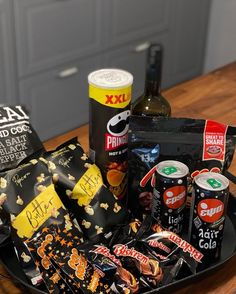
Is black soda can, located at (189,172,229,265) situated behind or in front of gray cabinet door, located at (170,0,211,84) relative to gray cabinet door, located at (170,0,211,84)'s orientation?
in front

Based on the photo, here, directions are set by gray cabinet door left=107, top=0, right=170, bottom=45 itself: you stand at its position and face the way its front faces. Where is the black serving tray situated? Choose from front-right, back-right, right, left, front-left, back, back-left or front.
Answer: front-right

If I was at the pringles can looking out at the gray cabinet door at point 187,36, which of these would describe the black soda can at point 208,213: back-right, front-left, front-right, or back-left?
back-right

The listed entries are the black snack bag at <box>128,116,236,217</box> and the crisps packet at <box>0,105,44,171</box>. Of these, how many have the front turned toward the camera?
2

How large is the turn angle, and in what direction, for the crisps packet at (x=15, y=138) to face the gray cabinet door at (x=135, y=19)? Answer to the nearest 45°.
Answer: approximately 180°

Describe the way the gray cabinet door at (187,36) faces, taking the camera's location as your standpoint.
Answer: facing the viewer and to the right of the viewer

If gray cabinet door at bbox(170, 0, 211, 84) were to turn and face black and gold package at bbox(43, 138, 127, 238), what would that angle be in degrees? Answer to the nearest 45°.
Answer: approximately 45° to its right

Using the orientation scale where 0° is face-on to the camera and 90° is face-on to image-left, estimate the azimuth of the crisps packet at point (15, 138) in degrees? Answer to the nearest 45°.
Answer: approximately 0°

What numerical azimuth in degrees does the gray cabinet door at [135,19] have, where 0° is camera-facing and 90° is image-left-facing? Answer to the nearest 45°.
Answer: approximately 315°

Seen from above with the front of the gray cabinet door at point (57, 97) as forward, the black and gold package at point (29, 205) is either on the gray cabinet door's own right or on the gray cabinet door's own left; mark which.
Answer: on the gray cabinet door's own right
